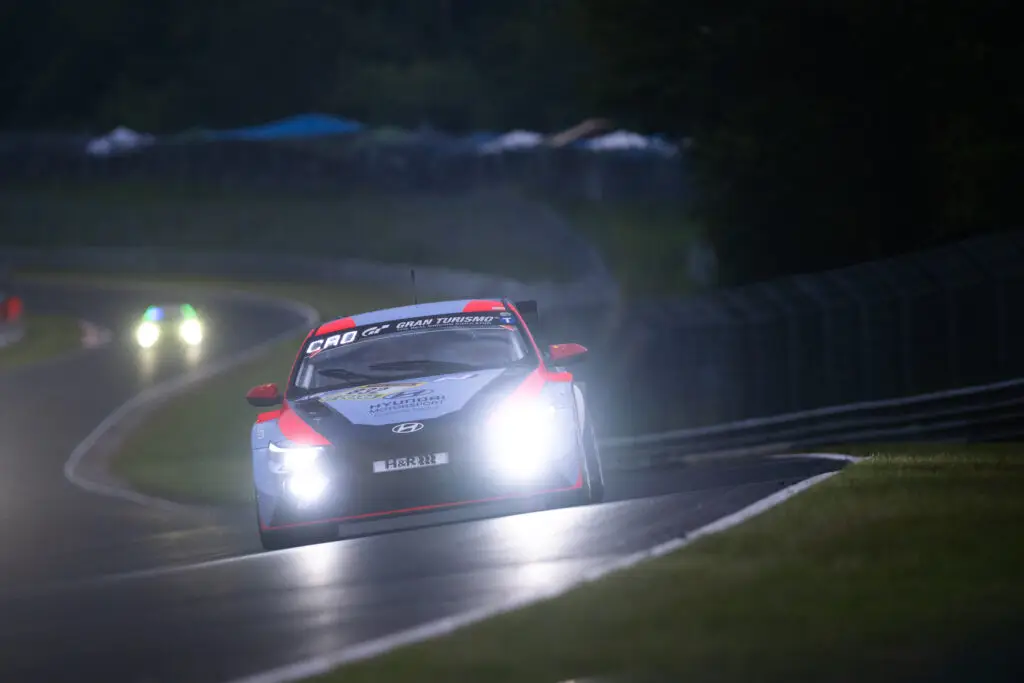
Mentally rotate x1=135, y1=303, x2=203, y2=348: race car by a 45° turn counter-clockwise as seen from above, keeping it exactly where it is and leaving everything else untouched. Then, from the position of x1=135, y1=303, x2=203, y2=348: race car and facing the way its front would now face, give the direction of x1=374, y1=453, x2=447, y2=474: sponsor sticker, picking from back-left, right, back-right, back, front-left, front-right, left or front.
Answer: front-right

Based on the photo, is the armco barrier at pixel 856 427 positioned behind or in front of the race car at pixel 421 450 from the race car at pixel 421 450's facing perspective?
behind

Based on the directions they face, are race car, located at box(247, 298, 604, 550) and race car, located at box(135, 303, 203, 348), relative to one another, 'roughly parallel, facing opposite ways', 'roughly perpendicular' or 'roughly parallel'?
roughly parallel

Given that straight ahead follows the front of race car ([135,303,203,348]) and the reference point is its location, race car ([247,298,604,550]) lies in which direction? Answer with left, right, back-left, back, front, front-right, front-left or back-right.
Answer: front

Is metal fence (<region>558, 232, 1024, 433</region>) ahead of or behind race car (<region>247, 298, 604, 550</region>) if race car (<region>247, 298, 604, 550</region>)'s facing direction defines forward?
behind

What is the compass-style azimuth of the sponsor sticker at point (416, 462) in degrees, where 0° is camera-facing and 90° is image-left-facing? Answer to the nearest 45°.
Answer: approximately 0°

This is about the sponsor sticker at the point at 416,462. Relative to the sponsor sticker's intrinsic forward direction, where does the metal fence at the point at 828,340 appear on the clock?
The metal fence is roughly at 7 o'clock from the sponsor sticker.

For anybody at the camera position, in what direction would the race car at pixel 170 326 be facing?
facing the viewer

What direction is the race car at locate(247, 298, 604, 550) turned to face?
toward the camera
